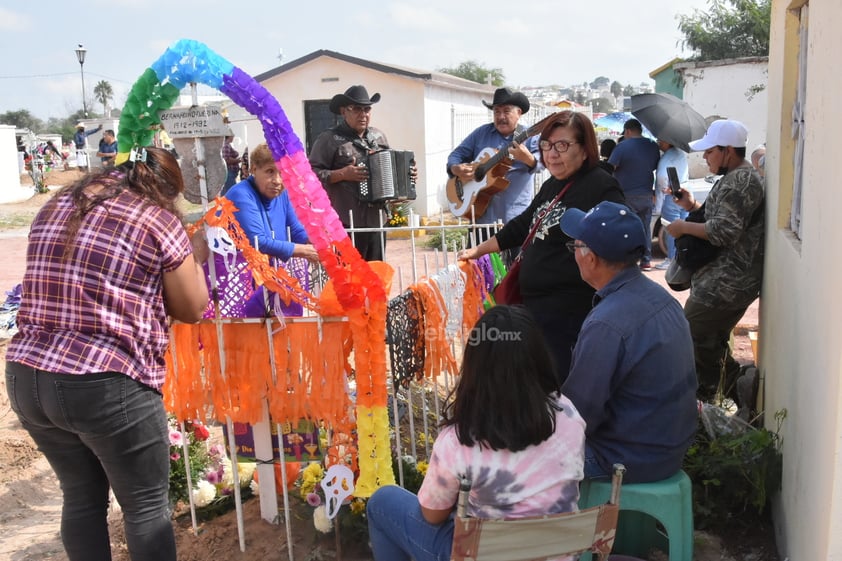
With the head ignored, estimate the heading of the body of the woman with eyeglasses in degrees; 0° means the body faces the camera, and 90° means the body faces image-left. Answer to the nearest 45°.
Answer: approximately 45°

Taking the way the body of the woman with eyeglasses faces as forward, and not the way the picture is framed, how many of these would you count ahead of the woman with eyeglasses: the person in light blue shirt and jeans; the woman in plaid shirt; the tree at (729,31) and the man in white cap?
1

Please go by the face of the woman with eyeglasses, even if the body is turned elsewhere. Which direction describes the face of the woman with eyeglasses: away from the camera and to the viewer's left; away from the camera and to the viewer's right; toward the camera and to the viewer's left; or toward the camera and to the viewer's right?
toward the camera and to the viewer's left

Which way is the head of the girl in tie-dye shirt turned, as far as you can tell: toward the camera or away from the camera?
away from the camera

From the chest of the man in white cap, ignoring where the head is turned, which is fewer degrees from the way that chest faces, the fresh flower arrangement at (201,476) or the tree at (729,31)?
the fresh flower arrangement

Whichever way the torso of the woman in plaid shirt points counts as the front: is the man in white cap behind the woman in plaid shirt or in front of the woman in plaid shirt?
in front

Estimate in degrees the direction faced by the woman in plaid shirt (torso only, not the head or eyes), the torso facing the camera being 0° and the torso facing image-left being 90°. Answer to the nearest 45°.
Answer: approximately 225°

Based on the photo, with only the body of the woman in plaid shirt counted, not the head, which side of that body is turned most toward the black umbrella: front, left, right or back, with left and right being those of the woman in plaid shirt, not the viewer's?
front

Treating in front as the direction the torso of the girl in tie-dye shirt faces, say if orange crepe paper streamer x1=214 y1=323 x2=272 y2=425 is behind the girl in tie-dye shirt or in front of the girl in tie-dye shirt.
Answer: in front

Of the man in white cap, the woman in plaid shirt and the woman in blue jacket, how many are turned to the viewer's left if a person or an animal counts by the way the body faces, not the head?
1

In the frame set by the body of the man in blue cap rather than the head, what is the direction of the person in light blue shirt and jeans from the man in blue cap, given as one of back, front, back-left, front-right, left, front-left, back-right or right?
front-right

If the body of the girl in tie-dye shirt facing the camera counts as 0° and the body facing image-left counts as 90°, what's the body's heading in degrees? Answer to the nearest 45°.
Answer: approximately 135°

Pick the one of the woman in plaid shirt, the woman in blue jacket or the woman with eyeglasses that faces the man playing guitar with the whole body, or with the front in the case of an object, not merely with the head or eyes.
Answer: the woman in plaid shirt

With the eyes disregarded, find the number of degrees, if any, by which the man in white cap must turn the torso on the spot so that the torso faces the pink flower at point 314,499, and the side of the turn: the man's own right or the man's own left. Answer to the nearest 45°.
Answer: approximately 45° to the man's own left

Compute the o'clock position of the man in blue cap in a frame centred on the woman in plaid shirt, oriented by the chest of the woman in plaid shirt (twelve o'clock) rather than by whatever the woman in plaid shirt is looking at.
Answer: The man in blue cap is roughly at 2 o'clock from the woman in plaid shirt.

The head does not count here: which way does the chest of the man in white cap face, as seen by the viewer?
to the viewer's left

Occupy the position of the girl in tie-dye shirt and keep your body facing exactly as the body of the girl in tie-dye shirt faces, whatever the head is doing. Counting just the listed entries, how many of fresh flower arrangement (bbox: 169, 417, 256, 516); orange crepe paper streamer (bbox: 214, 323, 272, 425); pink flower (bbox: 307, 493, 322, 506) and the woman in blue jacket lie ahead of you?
4

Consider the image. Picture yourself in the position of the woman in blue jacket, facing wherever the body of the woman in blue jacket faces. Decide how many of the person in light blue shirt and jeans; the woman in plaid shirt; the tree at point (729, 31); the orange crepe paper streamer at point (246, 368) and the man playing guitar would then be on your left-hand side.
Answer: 3
